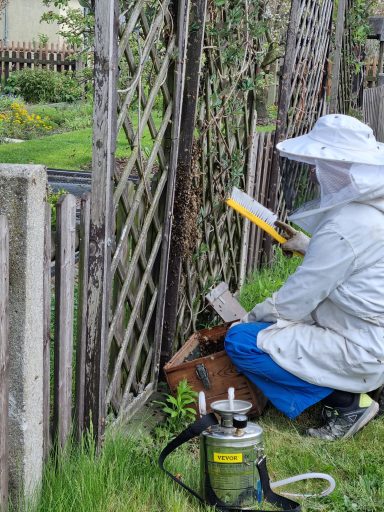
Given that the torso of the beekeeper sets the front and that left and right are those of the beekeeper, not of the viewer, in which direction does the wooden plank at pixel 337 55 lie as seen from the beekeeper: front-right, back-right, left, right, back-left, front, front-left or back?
right

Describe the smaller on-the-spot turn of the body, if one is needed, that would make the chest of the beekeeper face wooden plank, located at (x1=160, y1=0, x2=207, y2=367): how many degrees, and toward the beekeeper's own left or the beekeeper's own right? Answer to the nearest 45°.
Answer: approximately 45° to the beekeeper's own right

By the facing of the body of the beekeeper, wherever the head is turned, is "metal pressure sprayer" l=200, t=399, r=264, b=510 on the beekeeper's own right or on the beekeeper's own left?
on the beekeeper's own left

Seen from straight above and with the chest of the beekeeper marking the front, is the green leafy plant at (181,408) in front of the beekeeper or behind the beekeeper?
in front

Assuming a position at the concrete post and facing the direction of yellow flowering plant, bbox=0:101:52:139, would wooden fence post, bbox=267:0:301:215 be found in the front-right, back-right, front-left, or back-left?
front-right

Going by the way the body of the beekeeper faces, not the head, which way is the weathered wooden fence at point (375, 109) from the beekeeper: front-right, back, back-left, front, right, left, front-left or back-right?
right

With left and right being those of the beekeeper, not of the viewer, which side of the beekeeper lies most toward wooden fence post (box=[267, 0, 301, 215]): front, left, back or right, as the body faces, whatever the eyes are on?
right

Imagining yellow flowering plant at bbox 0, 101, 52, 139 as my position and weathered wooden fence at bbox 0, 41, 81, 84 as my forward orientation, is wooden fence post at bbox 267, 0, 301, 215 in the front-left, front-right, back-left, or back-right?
back-right

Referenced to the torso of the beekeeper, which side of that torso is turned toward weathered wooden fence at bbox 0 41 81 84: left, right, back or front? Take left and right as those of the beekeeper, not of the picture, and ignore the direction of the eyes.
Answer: front

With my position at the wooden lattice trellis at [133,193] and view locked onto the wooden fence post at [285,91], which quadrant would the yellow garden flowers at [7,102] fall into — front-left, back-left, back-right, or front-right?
front-left

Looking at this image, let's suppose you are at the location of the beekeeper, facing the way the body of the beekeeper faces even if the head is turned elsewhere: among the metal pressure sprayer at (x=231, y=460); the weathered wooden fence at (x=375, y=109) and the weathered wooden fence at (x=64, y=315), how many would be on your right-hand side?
1

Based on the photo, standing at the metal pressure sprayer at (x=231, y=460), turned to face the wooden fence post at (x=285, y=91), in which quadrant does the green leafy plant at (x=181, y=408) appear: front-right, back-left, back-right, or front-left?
front-left

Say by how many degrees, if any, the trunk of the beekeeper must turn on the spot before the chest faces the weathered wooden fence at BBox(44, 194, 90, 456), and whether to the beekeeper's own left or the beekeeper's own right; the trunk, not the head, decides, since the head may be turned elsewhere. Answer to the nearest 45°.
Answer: approximately 45° to the beekeeper's own left

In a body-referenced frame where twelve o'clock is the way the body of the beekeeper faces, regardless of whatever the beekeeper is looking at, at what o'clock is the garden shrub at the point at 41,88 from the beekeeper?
The garden shrub is roughly at 2 o'clock from the beekeeper.

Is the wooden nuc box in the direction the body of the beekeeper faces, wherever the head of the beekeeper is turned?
yes

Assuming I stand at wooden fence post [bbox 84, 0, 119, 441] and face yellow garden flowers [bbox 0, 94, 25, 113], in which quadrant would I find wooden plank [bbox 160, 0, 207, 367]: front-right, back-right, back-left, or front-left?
front-right

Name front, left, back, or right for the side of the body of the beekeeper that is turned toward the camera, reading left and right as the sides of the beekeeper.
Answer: left

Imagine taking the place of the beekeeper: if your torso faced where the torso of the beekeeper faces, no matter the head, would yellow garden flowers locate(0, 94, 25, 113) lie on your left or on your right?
on your right

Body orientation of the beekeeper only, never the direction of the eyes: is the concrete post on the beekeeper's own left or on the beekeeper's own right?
on the beekeeper's own left
